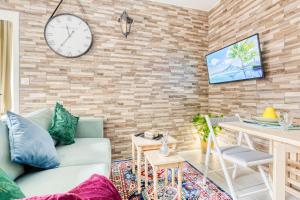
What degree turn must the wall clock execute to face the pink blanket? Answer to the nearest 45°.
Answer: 0° — it already faces it

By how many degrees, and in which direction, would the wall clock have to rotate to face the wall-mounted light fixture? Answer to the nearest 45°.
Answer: approximately 90° to its left

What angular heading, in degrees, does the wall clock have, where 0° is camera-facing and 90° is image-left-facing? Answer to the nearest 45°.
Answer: approximately 0°

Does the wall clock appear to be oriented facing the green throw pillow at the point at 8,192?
yes

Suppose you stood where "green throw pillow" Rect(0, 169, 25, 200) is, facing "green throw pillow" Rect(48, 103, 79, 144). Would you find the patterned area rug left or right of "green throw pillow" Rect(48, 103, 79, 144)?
right

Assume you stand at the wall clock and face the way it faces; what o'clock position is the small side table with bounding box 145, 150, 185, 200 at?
The small side table is roughly at 11 o'clock from the wall clock.

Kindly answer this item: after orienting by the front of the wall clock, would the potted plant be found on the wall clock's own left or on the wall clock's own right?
on the wall clock's own left
